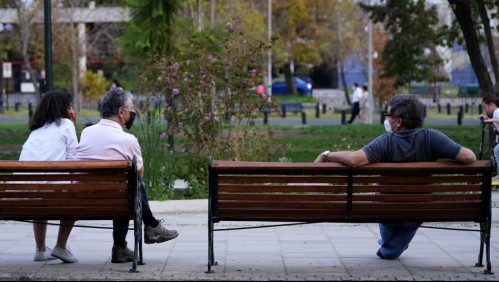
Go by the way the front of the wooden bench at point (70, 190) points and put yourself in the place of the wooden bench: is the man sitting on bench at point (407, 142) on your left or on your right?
on your right

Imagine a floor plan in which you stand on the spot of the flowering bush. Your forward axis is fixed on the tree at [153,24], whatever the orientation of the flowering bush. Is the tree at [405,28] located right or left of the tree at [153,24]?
right

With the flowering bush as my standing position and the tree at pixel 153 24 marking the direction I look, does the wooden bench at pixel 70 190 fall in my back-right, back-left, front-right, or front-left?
back-left

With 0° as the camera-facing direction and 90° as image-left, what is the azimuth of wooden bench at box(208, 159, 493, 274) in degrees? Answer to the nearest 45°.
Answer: approximately 180°

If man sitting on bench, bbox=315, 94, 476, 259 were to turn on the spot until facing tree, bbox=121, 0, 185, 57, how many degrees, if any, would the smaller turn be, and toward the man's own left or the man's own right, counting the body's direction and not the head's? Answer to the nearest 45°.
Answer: approximately 45° to the man's own left

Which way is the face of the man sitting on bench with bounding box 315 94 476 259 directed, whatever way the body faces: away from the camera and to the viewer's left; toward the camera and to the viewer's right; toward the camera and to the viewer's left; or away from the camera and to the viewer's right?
away from the camera and to the viewer's left

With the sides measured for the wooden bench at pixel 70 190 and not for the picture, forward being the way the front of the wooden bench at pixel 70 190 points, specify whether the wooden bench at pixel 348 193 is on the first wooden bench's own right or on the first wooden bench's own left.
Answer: on the first wooden bench's own right

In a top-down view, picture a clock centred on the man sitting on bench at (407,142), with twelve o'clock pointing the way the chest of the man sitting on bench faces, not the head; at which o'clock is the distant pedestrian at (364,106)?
The distant pedestrian is roughly at 12 o'clock from the man sitting on bench.

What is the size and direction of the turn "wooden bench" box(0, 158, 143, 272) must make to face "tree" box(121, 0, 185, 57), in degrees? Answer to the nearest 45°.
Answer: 0° — it already faces it

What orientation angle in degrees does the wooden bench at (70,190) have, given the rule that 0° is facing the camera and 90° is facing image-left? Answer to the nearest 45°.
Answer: approximately 180°

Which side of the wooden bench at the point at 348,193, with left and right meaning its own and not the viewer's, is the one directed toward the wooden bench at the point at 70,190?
left

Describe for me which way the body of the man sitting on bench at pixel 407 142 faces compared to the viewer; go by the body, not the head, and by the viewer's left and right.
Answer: facing away from the viewer
